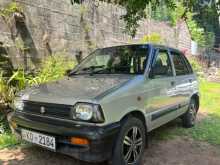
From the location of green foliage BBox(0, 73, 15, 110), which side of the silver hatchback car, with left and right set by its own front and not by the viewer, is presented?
right

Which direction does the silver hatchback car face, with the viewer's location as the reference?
facing the viewer and to the left of the viewer

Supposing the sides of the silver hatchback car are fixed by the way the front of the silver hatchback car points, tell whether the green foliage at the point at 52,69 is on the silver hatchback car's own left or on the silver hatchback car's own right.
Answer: on the silver hatchback car's own right

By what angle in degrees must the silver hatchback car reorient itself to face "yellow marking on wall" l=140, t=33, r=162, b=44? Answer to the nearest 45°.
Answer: approximately 135° to its right

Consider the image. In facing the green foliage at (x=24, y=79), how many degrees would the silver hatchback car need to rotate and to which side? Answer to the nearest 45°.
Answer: approximately 90° to its right
